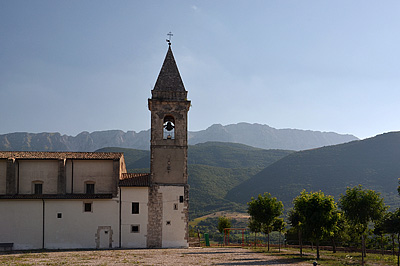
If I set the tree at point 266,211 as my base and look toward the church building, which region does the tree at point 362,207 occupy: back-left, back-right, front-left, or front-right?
back-left
